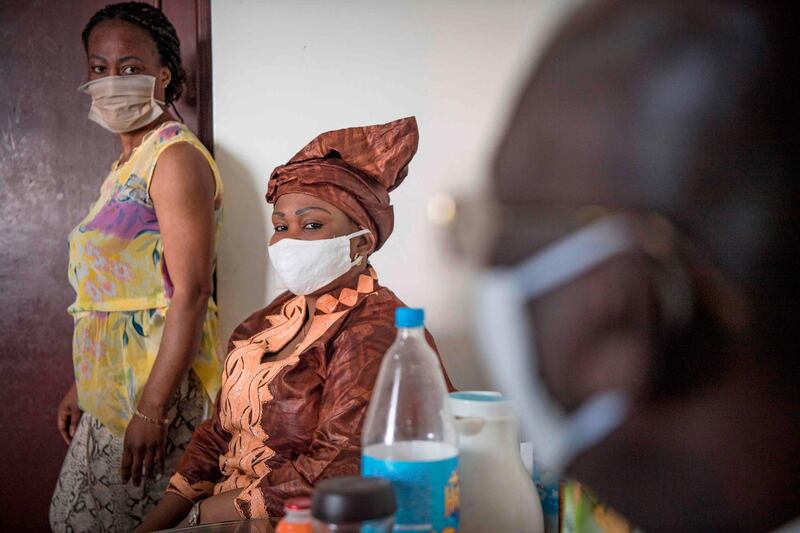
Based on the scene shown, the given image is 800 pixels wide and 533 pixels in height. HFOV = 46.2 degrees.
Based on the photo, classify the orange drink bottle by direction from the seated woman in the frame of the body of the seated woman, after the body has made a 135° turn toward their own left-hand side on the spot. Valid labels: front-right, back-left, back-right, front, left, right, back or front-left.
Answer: right

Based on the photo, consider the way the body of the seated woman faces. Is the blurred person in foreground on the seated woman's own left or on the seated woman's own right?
on the seated woman's own left

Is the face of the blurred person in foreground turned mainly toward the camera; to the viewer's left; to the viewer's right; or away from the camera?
to the viewer's left
